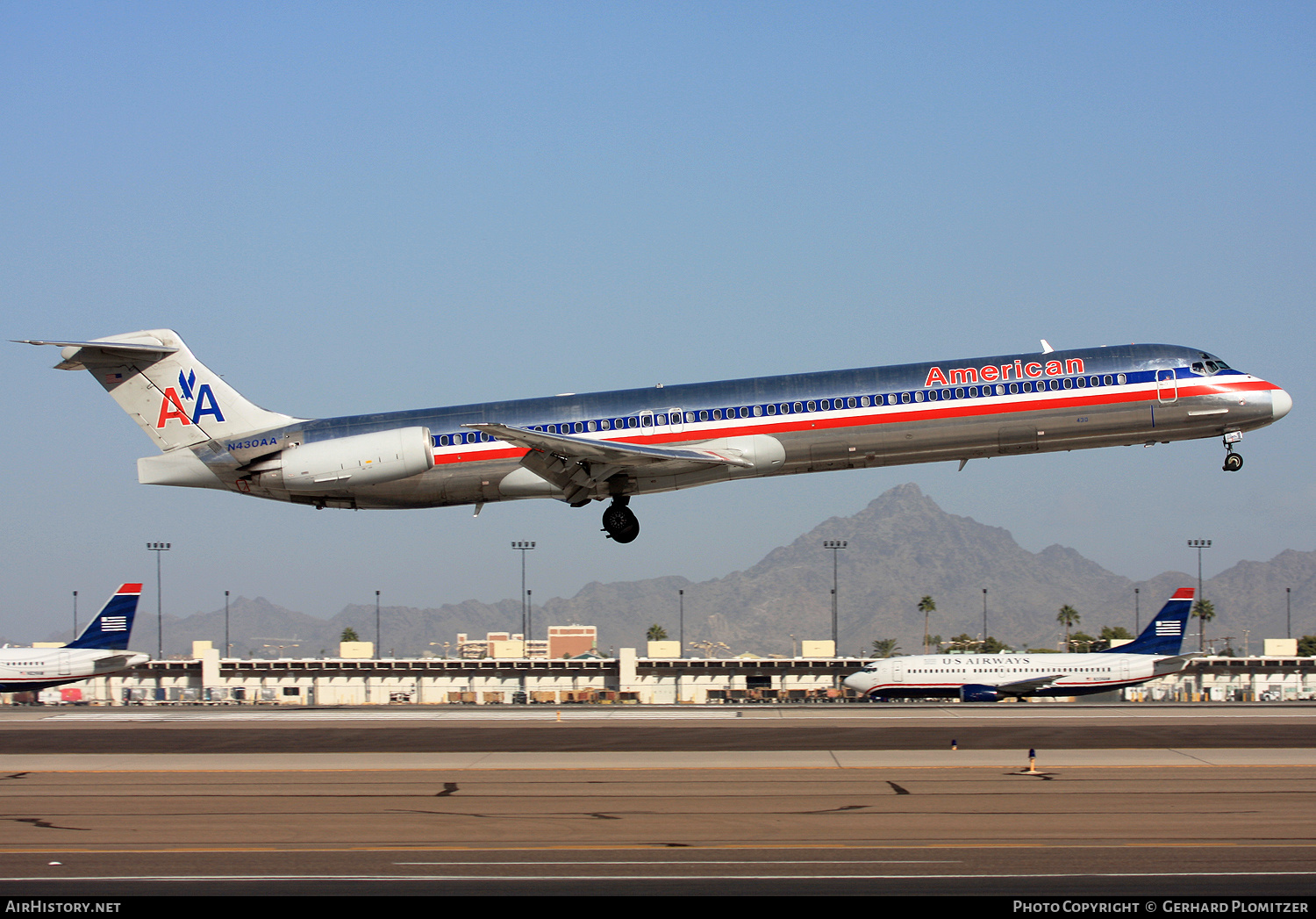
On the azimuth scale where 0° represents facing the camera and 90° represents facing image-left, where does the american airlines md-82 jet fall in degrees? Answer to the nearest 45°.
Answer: approximately 270°
